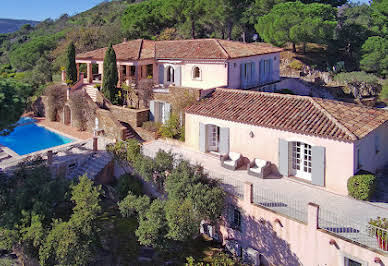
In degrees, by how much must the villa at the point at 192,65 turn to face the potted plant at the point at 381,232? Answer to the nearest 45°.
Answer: approximately 45° to its left

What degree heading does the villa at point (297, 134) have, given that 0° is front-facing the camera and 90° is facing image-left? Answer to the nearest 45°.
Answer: approximately 45°

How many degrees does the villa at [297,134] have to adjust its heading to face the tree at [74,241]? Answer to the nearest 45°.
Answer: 0° — it already faces it

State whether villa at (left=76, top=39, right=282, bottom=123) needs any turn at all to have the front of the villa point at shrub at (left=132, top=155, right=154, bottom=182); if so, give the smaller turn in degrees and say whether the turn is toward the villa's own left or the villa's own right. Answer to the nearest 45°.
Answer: approximately 45° to the villa's own left

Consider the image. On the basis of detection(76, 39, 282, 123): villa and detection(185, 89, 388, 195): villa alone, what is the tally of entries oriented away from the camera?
0
